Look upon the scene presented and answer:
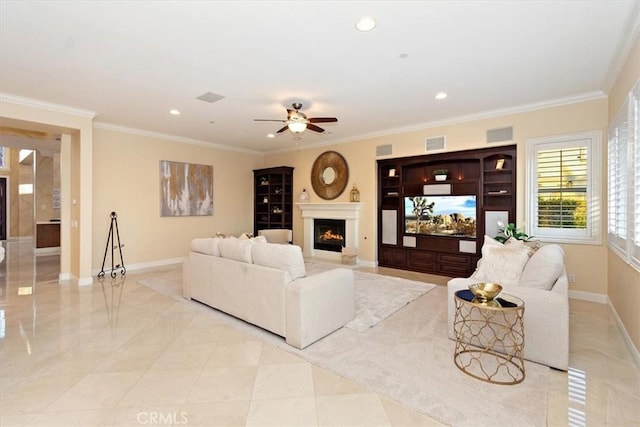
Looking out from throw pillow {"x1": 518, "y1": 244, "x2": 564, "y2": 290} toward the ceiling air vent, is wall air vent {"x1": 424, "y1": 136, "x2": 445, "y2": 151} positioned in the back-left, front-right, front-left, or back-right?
front-right

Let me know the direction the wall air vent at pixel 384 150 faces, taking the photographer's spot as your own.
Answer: facing the viewer and to the left of the viewer

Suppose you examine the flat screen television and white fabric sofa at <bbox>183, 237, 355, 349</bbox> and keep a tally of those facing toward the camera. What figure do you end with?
1

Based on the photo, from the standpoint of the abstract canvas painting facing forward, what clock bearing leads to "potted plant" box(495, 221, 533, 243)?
The potted plant is roughly at 12 o'clock from the abstract canvas painting.

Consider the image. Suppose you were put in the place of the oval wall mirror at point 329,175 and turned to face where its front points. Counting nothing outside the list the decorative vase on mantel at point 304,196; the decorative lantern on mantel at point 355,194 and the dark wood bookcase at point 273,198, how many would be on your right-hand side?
2

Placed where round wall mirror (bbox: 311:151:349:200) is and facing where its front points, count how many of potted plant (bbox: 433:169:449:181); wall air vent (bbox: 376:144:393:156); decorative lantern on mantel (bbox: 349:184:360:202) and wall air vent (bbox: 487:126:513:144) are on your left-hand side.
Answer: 4

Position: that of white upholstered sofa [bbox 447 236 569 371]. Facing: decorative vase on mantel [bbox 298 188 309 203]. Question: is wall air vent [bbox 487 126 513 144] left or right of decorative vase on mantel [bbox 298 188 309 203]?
right

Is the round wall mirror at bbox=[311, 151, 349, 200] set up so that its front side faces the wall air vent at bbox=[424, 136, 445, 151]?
no

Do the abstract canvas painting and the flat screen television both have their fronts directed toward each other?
no

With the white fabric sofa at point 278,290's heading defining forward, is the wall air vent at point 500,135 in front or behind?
in front

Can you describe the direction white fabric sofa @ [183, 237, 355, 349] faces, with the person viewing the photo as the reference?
facing away from the viewer and to the right of the viewer

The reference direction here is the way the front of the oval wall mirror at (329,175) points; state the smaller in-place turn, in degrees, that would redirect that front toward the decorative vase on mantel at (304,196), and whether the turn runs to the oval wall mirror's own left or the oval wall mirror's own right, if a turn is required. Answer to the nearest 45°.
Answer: approximately 90° to the oval wall mirror's own right

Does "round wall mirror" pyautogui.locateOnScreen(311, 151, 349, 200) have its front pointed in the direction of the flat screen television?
no

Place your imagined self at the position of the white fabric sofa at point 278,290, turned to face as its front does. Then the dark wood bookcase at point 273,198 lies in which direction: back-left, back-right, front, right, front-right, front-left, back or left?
front-left

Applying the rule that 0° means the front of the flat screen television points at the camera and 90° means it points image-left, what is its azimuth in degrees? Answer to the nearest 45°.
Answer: approximately 0°

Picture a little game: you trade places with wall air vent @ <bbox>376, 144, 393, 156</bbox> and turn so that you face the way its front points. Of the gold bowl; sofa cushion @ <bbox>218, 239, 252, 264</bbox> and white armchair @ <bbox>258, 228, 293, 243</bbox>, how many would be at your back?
0

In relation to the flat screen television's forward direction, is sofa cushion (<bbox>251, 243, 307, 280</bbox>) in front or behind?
in front

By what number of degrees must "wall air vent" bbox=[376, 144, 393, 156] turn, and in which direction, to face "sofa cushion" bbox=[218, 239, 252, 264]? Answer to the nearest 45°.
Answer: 0° — it already faces it
